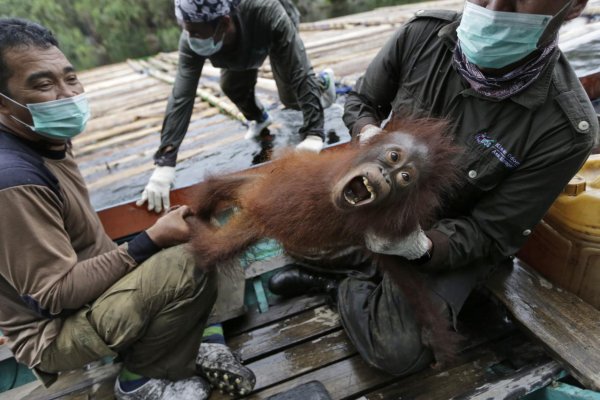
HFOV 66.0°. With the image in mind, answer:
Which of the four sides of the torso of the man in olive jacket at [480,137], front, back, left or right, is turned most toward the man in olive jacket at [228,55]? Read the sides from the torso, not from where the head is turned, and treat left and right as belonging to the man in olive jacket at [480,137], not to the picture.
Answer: right

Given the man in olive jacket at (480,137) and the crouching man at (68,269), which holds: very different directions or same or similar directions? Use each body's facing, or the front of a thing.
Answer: very different directions

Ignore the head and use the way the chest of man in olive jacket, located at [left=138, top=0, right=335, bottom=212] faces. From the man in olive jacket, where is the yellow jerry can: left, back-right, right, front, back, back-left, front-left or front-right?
left

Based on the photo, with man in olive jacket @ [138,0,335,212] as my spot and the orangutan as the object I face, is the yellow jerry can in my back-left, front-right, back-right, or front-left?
front-left

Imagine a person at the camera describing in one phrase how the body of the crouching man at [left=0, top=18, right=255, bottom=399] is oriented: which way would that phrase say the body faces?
to the viewer's right

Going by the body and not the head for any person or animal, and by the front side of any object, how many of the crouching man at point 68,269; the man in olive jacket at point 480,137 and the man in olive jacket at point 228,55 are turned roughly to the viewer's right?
1

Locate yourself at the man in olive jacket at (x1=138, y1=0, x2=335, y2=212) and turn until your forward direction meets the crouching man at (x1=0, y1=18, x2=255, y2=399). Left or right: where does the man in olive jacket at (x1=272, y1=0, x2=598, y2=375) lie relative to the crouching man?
left

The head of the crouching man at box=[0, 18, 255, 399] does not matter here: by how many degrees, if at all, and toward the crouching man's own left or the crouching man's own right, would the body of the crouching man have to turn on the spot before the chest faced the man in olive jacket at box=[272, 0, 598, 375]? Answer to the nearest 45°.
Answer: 0° — they already face them

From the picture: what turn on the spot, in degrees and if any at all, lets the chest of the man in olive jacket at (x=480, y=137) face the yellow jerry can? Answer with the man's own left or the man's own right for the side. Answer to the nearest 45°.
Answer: approximately 135° to the man's own left

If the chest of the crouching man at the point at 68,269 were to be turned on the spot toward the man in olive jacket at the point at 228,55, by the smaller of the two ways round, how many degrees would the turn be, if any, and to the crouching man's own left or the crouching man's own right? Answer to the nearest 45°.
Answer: approximately 45° to the crouching man's own left

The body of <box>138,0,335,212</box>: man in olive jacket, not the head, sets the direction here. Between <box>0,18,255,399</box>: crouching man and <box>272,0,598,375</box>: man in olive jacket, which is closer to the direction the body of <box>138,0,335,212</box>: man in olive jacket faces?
the crouching man

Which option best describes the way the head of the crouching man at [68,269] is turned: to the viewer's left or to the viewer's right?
to the viewer's right

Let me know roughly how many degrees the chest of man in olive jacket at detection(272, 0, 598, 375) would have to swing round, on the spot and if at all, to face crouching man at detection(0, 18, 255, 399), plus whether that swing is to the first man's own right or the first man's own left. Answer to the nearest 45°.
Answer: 0° — they already face them

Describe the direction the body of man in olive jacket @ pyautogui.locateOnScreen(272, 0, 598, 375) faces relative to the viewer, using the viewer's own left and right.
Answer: facing the viewer and to the left of the viewer
